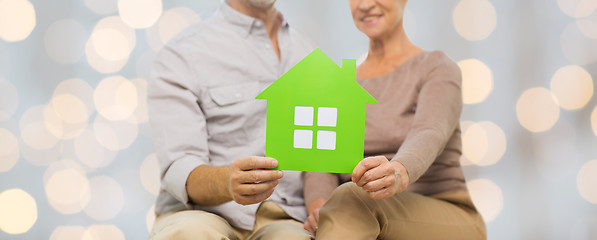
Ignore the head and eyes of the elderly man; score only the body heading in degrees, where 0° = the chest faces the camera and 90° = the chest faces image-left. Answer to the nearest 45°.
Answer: approximately 315°

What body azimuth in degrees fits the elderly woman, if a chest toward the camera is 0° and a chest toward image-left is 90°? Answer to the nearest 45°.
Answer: approximately 45°
